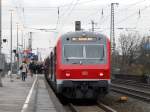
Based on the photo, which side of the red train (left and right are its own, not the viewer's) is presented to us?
front
